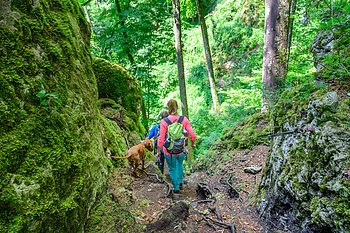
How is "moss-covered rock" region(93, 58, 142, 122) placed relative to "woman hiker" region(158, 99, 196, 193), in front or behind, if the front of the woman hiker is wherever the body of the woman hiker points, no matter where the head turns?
in front

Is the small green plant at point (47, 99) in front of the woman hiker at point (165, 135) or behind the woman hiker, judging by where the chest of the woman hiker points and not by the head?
behind

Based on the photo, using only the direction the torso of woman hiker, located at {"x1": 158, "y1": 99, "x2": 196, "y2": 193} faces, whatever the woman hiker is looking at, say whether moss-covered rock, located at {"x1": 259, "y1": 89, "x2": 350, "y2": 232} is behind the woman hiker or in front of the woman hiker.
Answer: behind

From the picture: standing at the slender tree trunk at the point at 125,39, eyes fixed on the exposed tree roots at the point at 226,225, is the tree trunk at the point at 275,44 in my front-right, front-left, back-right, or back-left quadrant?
front-left

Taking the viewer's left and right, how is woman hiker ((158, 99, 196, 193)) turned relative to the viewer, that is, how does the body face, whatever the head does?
facing away from the viewer

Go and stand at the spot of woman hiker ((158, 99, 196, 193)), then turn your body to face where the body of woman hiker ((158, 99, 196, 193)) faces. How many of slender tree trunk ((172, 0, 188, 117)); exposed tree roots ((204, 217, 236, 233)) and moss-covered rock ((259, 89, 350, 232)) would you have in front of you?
1

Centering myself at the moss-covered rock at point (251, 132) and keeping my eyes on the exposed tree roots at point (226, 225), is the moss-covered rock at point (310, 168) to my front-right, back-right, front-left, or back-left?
front-left

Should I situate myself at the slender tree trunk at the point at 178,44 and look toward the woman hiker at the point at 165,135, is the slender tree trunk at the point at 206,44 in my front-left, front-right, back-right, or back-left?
back-left

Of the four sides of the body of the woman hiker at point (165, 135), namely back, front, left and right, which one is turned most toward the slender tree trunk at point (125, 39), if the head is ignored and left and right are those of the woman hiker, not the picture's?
front

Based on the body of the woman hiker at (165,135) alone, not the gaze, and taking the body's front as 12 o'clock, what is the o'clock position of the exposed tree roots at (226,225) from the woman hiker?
The exposed tree roots is roughly at 5 o'clock from the woman hiker.

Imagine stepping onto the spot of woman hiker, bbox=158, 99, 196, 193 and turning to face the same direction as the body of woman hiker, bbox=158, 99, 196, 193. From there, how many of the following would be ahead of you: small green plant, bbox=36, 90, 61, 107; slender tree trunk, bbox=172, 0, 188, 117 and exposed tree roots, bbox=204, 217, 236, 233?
1

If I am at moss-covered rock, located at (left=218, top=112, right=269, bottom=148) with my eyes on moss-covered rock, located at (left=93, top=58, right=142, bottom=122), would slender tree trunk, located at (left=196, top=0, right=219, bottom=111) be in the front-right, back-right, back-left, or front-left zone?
front-right

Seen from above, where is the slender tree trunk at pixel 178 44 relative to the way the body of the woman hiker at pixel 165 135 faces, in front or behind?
in front

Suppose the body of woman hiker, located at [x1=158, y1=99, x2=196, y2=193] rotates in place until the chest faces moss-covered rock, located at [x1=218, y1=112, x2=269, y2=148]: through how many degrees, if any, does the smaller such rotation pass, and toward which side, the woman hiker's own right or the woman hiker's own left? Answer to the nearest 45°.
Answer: approximately 45° to the woman hiker's own right
